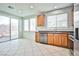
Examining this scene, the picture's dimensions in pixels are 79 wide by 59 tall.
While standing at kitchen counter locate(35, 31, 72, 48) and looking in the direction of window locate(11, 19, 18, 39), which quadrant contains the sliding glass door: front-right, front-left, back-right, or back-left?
front-left

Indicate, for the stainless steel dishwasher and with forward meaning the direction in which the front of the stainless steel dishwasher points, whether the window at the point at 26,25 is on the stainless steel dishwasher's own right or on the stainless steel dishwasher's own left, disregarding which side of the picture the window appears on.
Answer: on the stainless steel dishwasher's own right

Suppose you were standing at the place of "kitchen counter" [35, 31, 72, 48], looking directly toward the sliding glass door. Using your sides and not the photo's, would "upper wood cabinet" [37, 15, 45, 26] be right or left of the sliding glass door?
right

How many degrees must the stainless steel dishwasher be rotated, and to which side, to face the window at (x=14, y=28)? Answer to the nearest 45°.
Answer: approximately 90° to its right

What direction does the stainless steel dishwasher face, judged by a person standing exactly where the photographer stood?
facing the viewer and to the left of the viewer

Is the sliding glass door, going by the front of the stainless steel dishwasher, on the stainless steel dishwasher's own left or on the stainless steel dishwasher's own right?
on the stainless steel dishwasher's own right
